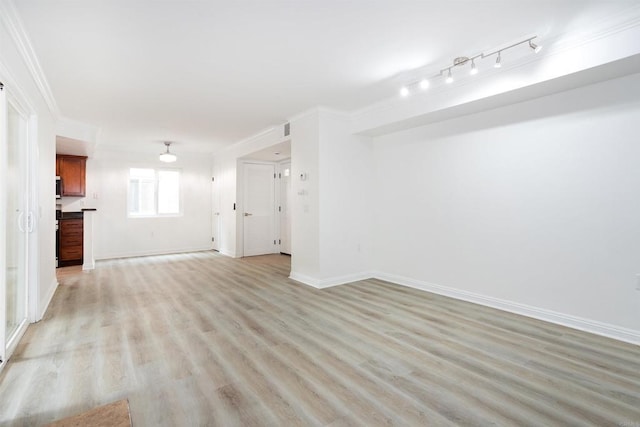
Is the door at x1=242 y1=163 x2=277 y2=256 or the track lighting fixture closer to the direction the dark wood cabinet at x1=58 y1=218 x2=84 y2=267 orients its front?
the track lighting fixture

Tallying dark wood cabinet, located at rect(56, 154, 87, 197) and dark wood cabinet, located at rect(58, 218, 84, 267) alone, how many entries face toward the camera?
2

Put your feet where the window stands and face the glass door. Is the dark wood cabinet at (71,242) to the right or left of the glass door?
right

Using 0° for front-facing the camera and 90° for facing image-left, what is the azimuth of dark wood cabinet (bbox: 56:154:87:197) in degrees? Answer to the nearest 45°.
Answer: approximately 0°

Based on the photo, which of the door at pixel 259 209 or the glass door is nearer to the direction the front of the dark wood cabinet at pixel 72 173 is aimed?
the glass door

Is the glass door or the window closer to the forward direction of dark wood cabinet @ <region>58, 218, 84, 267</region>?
the glass door

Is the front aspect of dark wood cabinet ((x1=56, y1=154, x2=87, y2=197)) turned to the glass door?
yes

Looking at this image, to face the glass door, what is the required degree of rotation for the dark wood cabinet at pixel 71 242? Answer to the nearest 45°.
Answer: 0° — it already faces it
